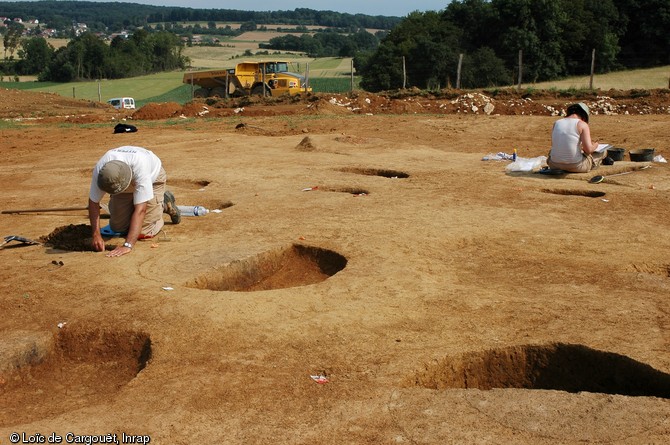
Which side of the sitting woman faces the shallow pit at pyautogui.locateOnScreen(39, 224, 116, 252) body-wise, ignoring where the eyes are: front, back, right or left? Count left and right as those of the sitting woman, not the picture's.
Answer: back

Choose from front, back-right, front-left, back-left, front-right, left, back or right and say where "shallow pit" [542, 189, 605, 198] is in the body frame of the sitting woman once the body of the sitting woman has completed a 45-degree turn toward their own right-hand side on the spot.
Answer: right

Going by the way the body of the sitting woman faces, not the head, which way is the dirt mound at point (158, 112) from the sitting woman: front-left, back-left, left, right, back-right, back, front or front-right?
left

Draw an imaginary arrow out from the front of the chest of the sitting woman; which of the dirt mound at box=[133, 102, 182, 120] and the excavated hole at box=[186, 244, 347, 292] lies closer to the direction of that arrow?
the dirt mound

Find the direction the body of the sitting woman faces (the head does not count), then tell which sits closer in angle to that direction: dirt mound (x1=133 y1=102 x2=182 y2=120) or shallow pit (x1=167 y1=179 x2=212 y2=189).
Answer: the dirt mound

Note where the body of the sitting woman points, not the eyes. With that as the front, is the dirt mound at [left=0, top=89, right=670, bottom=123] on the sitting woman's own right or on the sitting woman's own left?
on the sitting woman's own left

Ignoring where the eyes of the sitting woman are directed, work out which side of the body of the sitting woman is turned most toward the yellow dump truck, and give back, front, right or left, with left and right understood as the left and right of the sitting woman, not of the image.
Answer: left

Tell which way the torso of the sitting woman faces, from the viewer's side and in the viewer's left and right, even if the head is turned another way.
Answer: facing away from the viewer and to the right of the viewer

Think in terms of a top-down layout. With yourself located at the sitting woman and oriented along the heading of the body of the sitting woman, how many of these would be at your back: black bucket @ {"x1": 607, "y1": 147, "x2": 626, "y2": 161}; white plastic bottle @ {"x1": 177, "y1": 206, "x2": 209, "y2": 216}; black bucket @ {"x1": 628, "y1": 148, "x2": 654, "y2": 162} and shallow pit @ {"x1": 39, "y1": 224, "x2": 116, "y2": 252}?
2

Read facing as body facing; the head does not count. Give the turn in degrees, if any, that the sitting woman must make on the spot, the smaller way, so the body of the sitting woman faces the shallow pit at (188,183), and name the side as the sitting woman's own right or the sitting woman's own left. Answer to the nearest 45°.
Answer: approximately 135° to the sitting woman's own left

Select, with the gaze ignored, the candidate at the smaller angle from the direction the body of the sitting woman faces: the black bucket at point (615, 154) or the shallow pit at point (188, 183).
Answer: the black bucket

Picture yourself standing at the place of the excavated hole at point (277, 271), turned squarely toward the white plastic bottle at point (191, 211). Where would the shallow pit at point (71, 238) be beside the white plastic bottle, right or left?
left

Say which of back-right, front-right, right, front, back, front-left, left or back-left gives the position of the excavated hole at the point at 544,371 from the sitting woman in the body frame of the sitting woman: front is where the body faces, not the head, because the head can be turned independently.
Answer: back-right

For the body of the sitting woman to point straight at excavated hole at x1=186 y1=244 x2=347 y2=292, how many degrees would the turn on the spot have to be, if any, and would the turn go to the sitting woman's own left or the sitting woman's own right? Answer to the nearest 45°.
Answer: approximately 180°

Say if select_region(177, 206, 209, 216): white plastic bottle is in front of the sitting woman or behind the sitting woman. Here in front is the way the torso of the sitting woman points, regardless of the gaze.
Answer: behind

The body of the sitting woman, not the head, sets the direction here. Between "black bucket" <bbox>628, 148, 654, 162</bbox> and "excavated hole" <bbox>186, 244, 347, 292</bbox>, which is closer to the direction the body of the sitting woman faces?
the black bucket
